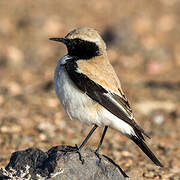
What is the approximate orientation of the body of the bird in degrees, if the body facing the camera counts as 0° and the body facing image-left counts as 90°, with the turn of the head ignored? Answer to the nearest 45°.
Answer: approximately 90°
